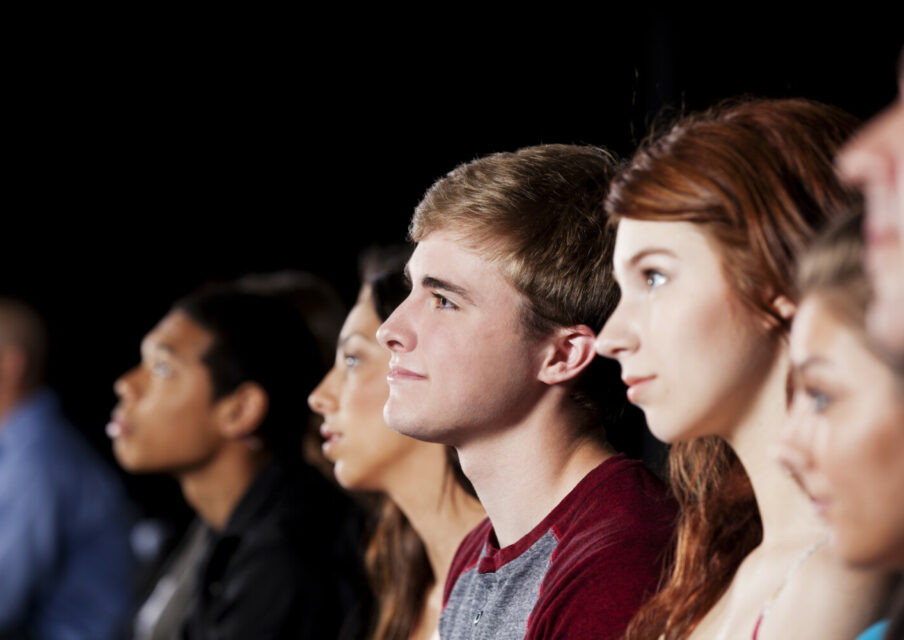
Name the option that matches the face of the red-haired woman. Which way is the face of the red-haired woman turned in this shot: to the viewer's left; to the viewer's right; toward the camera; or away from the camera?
to the viewer's left

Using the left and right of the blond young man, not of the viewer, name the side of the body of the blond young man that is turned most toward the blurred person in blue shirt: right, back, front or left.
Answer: right

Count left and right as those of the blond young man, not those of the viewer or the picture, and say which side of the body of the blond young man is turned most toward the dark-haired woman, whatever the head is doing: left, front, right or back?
right

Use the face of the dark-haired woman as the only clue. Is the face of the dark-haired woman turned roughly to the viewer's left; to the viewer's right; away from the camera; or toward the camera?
to the viewer's left

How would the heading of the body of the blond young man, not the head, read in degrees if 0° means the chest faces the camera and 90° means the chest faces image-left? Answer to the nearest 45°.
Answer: approximately 45°

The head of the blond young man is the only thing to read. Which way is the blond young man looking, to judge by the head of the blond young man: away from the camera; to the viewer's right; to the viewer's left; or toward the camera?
to the viewer's left
